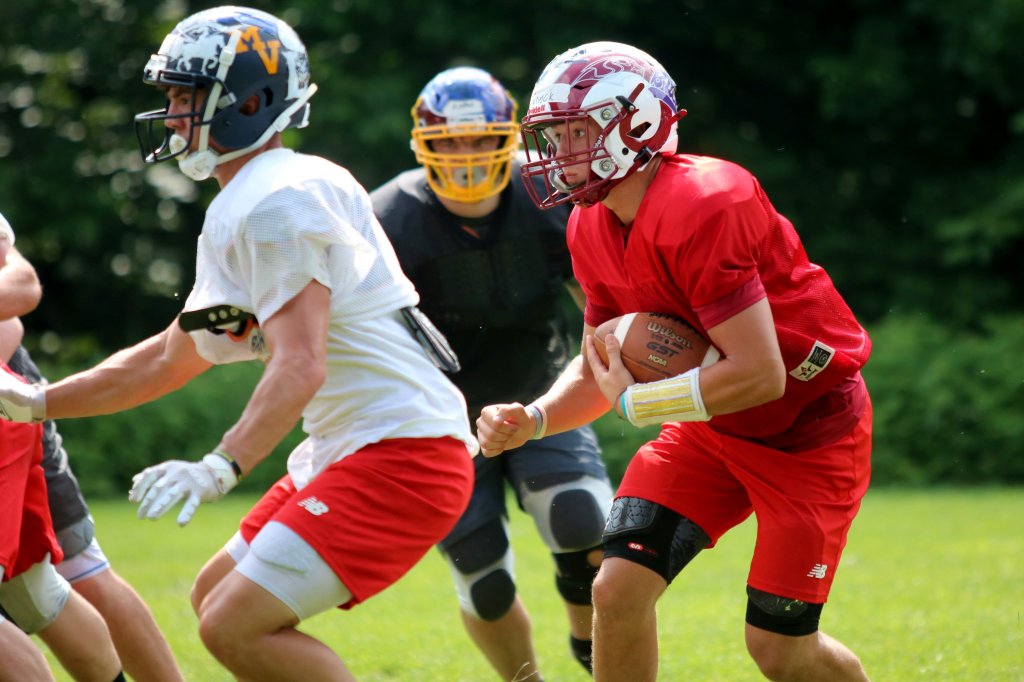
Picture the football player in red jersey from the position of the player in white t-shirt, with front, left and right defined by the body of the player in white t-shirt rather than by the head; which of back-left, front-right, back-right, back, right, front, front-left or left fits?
back

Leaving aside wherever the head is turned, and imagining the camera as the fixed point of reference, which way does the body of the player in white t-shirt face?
to the viewer's left

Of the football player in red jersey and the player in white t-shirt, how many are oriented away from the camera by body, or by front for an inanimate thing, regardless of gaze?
0

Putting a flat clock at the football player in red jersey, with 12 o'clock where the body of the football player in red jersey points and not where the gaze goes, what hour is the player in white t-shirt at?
The player in white t-shirt is roughly at 1 o'clock from the football player in red jersey.

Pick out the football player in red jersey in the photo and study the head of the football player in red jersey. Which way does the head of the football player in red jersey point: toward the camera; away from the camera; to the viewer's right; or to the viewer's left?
to the viewer's left

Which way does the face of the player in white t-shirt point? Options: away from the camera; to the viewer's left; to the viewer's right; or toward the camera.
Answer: to the viewer's left

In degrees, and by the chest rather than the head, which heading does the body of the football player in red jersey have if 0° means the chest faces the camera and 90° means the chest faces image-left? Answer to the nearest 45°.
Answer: approximately 45°
